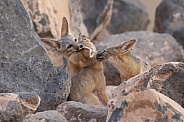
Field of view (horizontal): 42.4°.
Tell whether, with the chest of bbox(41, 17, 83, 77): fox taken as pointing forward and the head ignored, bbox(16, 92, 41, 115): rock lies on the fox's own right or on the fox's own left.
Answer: on the fox's own right

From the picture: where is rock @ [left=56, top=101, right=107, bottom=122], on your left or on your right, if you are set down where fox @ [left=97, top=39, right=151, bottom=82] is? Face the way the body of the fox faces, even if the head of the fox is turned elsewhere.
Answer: on your left

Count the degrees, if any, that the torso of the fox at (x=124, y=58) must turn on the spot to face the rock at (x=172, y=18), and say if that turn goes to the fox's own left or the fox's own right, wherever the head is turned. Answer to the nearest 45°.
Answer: approximately 90° to the fox's own right

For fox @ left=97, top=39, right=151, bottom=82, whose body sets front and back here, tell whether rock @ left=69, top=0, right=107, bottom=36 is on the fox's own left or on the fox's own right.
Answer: on the fox's own right

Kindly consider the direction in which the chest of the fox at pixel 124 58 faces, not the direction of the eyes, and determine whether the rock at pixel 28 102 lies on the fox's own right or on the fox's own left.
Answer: on the fox's own left

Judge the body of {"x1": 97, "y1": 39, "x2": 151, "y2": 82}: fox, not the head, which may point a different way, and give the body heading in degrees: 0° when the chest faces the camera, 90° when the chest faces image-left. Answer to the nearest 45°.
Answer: approximately 90°

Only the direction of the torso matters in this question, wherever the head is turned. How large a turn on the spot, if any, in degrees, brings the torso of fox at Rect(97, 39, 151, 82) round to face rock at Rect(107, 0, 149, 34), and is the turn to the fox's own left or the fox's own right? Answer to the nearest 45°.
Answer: approximately 90° to the fox's own right

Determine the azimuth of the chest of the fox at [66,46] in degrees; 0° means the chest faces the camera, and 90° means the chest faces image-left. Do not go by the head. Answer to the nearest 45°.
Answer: approximately 315°

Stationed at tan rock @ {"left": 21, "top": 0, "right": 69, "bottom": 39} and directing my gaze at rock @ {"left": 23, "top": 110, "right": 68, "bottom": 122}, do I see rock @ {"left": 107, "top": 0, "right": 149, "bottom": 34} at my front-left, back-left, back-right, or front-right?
back-left

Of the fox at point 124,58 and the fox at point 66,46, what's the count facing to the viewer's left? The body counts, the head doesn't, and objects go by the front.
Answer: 1
